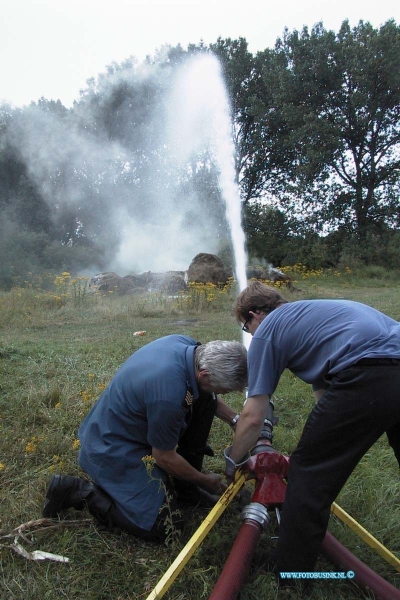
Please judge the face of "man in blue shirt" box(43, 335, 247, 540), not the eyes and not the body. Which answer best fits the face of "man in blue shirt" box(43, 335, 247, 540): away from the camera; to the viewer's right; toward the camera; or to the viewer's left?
to the viewer's right

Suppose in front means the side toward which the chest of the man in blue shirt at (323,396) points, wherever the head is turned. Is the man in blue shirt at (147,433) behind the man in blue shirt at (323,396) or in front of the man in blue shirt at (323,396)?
in front

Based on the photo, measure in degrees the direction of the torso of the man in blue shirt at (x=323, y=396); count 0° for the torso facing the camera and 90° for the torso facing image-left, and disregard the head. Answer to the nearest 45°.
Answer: approximately 90°

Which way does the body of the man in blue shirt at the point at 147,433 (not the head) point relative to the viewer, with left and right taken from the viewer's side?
facing to the right of the viewer

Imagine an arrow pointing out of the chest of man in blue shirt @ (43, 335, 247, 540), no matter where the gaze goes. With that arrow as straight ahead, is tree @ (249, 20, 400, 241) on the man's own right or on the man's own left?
on the man's own left

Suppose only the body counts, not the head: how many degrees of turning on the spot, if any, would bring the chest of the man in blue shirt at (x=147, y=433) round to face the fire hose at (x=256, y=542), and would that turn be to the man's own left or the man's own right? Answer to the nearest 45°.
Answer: approximately 45° to the man's own right

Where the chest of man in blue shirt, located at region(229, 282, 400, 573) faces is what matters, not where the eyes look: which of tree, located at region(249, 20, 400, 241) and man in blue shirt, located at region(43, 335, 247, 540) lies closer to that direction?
the man in blue shirt

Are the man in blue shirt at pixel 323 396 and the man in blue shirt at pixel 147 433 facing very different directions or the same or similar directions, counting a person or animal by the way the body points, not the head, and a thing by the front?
very different directions

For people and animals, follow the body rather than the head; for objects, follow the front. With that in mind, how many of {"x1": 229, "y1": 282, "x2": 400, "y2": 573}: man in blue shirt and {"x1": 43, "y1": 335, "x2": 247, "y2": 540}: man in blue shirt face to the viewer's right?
1

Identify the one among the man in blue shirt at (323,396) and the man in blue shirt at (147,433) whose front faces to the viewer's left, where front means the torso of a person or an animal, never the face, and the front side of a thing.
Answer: the man in blue shirt at (323,396)

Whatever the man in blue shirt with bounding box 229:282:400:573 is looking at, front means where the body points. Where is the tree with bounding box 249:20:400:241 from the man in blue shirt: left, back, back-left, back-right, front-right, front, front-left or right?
right

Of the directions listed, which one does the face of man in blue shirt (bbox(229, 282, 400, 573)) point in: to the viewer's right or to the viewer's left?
to the viewer's left
